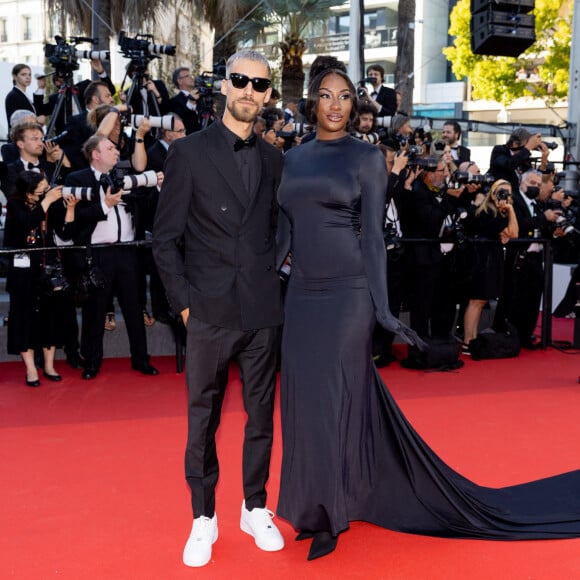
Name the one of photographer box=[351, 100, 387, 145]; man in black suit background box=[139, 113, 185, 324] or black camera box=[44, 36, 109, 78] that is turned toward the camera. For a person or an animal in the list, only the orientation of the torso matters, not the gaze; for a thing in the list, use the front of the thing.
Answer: the photographer

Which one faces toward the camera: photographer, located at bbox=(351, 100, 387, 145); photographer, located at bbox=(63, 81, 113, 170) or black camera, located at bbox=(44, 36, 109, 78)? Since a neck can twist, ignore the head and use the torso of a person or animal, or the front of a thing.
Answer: photographer, located at bbox=(351, 100, 387, 145)

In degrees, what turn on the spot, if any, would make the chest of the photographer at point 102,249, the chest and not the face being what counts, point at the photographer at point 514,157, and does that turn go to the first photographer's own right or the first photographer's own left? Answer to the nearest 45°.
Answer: approximately 45° to the first photographer's own left

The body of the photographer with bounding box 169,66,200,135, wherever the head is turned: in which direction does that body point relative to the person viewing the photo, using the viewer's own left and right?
facing the viewer and to the right of the viewer

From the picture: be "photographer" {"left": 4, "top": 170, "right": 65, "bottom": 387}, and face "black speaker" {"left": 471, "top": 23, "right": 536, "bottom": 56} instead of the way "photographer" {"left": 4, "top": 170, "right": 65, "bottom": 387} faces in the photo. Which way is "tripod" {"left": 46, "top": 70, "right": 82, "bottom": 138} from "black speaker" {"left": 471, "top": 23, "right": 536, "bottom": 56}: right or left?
left

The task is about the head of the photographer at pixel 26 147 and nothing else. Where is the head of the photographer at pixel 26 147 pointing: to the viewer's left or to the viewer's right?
to the viewer's right

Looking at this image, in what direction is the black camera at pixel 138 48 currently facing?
to the viewer's right

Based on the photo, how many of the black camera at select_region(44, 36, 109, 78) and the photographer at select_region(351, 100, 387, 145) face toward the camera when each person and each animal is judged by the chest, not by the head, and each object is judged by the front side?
1

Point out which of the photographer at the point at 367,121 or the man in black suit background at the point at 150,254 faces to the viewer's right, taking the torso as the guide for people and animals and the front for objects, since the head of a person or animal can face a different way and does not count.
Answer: the man in black suit background

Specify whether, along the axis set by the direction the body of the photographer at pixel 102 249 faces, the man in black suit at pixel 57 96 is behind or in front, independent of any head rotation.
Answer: behind
